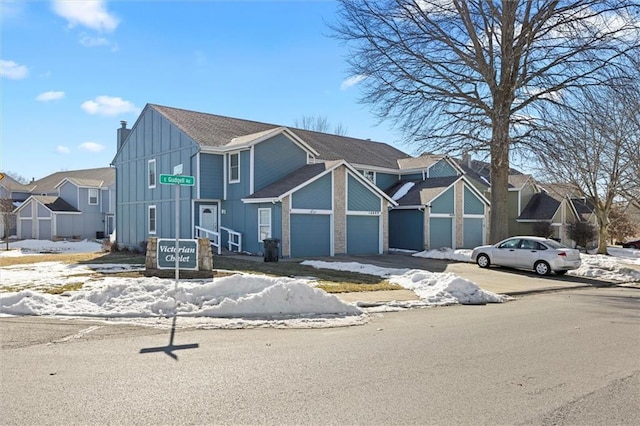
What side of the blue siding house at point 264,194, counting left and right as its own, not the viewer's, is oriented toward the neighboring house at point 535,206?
left

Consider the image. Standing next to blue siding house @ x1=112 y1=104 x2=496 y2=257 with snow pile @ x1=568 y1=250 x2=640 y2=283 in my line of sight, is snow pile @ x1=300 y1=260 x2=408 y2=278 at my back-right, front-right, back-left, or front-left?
front-right

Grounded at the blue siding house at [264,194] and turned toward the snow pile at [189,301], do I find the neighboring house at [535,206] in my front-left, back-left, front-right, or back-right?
back-left

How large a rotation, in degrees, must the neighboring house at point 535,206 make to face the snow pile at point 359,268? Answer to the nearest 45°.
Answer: approximately 45° to its right

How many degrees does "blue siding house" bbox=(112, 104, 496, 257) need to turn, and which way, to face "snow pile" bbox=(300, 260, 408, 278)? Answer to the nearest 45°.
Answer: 0° — it already faces it

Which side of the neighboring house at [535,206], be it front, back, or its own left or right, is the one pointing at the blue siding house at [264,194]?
right

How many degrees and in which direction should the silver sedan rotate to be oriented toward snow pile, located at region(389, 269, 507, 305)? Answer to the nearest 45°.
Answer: approximately 135° to its left

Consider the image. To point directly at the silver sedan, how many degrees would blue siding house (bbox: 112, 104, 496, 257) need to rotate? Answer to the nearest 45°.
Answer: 0° — it already faces it

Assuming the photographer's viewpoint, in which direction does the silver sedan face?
facing away from the viewer and to the left of the viewer

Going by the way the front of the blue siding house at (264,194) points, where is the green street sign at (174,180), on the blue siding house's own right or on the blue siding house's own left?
on the blue siding house's own right

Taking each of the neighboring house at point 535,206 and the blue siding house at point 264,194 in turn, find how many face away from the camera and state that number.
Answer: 0

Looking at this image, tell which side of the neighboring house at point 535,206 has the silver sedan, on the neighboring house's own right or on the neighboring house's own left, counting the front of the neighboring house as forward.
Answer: on the neighboring house's own right

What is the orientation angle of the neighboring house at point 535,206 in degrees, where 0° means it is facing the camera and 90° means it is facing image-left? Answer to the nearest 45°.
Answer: approximately 315°

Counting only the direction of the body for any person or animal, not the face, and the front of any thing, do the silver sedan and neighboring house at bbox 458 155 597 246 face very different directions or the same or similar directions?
very different directions
